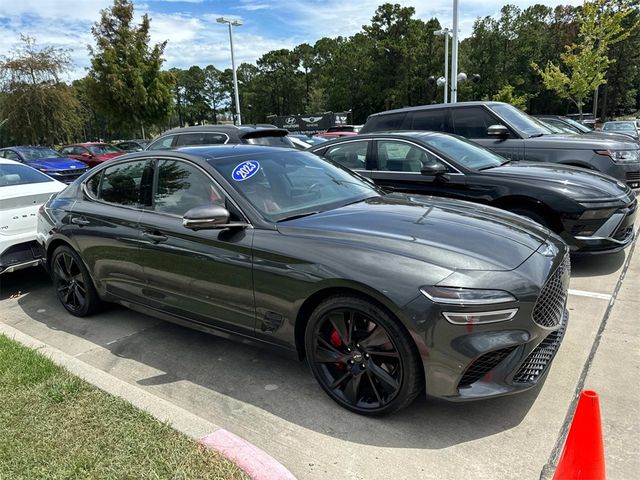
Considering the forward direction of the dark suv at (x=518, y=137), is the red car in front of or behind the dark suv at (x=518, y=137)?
behind

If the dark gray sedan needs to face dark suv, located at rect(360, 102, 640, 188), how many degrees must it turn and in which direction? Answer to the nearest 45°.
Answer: approximately 90° to its left

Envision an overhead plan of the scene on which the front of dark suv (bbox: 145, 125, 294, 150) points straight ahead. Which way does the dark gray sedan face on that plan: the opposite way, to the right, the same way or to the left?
the opposite way

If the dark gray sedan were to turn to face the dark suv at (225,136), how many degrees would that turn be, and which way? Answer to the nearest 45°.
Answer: approximately 135° to its left

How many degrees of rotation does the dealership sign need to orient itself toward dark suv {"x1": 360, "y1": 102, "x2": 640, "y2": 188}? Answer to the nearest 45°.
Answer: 0° — it already faces it

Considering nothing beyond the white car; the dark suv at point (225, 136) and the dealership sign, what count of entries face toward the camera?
1

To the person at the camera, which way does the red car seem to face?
facing the viewer and to the right of the viewer

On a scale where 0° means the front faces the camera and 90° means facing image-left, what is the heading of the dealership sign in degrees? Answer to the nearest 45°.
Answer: approximately 0°

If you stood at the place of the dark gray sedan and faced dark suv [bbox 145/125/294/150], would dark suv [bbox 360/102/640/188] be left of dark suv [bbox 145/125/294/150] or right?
right

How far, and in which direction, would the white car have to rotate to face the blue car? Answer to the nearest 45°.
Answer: approximately 45° to its right

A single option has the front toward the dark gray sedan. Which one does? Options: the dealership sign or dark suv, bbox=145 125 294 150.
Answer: the dealership sign

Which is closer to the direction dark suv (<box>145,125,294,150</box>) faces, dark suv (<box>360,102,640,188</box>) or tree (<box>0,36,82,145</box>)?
the tree

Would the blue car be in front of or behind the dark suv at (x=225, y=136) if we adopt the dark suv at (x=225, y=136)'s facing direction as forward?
in front

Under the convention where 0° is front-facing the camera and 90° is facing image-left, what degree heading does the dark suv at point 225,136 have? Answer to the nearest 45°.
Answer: approximately 135°

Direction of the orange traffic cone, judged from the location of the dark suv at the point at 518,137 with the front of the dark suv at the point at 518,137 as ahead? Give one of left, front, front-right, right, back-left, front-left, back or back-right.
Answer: front-right
